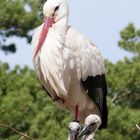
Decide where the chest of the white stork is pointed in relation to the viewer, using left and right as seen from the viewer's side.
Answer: facing the viewer and to the left of the viewer
